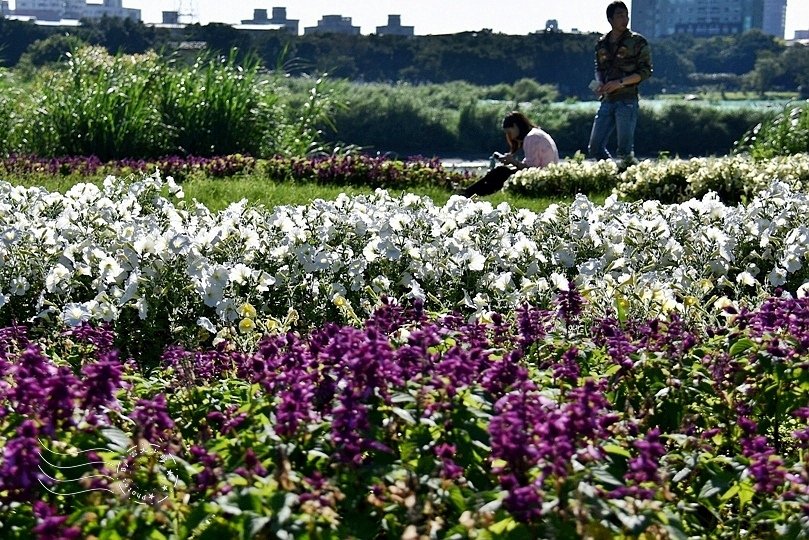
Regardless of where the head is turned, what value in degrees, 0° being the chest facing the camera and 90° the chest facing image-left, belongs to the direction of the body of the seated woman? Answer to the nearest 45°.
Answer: approximately 90°

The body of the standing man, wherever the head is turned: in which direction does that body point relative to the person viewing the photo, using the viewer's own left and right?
facing the viewer and to the left of the viewer

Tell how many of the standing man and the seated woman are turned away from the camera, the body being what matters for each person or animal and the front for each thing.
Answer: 0

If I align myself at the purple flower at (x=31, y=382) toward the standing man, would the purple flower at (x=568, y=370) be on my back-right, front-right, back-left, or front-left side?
front-right

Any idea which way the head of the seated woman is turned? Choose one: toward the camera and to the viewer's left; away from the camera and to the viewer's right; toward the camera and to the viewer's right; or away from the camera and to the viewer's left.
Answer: toward the camera and to the viewer's left

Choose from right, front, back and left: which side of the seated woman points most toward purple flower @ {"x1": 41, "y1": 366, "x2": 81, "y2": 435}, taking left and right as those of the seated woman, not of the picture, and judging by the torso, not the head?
left

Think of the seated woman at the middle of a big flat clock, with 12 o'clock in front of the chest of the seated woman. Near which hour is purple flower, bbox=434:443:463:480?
The purple flower is roughly at 9 o'clock from the seated woman.

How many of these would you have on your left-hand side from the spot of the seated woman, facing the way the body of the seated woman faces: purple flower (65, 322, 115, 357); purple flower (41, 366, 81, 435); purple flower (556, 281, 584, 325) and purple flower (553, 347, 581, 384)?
4

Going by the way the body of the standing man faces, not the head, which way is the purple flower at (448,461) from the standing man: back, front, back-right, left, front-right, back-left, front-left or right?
front-left

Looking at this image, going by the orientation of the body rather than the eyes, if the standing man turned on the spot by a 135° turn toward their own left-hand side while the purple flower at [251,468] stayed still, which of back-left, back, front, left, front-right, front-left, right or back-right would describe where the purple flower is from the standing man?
right

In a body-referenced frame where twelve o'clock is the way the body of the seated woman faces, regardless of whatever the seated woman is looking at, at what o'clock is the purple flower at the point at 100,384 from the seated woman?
The purple flower is roughly at 9 o'clock from the seated woman.

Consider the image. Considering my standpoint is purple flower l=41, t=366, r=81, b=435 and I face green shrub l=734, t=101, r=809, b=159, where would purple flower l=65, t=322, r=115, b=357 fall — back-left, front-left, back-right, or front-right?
front-left

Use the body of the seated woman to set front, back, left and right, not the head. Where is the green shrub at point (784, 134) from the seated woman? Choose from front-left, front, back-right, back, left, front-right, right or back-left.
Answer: back-right
